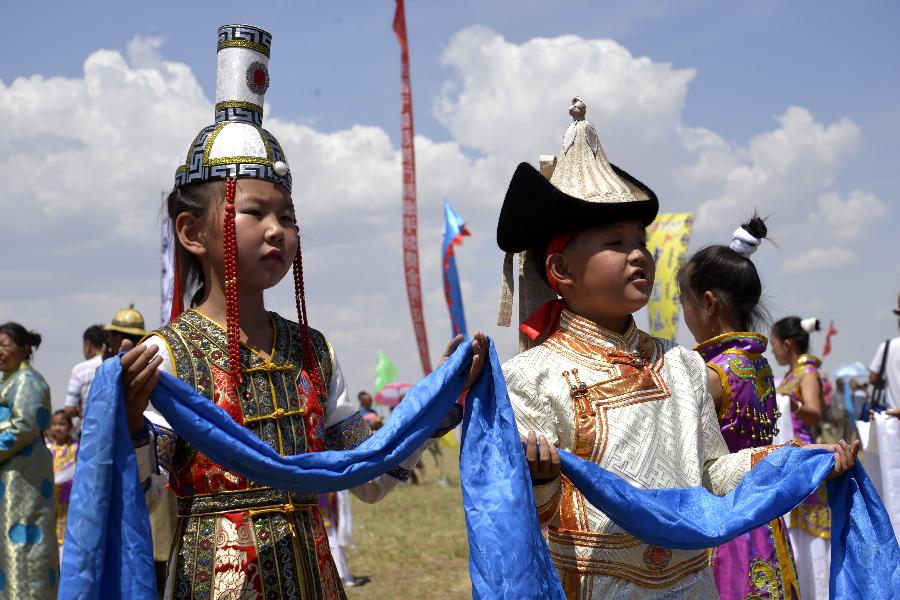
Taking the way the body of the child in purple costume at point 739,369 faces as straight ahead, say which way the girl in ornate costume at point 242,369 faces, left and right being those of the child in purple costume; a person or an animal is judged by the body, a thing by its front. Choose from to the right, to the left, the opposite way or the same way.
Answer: the opposite way

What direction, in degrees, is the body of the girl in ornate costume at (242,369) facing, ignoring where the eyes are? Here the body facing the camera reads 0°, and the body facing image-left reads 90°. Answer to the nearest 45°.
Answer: approximately 315°

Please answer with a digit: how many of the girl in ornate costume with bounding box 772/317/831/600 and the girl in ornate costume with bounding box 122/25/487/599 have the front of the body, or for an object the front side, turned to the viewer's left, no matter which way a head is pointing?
1

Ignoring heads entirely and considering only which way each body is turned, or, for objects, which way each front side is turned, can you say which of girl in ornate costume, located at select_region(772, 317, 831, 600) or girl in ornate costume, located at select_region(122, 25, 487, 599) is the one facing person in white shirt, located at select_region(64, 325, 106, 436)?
girl in ornate costume, located at select_region(772, 317, 831, 600)

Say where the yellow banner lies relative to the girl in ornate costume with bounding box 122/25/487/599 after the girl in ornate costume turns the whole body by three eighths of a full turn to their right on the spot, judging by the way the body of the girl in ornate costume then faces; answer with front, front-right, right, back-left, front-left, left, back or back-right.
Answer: back-right

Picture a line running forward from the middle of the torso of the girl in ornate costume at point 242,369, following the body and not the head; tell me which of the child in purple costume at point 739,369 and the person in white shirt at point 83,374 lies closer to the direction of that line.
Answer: the child in purple costume

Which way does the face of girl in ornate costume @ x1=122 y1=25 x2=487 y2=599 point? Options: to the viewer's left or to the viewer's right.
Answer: to the viewer's right

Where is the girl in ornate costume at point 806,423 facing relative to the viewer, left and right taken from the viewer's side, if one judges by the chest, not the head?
facing to the left of the viewer

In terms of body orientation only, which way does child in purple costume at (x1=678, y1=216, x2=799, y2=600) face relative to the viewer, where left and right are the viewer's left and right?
facing away from the viewer and to the left of the viewer

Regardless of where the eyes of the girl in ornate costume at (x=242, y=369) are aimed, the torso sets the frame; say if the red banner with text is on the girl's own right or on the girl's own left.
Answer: on the girl's own left

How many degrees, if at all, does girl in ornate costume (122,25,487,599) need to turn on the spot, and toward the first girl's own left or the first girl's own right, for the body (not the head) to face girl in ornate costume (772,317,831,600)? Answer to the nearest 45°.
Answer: approximately 90° to the first girl's own left

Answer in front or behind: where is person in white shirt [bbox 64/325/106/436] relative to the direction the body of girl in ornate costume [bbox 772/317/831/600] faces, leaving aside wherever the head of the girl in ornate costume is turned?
in front
